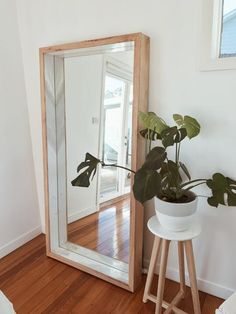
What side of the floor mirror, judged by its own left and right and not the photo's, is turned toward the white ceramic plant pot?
left

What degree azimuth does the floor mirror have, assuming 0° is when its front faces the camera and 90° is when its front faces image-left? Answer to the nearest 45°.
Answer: approximately 45°

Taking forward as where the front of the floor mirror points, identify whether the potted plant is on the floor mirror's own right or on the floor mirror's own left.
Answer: on the floor mirror's own left

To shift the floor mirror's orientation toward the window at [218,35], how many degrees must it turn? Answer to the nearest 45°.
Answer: approximately 90° to its left

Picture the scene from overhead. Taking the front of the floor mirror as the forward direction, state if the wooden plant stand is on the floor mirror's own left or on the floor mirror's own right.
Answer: on the floor mirror's own left
